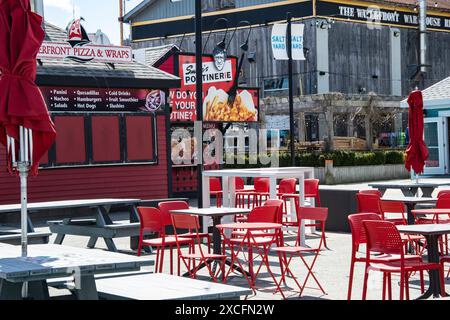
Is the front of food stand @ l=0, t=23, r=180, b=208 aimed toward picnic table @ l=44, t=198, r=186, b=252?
yes

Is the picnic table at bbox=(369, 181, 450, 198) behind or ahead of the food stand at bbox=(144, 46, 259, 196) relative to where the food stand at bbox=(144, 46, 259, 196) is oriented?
ahead

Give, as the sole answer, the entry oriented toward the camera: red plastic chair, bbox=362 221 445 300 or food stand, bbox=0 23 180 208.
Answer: the food stand

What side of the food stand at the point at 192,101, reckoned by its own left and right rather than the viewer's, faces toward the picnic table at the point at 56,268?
front

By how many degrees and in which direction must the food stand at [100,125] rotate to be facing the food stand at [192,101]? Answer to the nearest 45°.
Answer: approximately 135° to its left

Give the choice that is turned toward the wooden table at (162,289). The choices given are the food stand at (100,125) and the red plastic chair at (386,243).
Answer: the food stand

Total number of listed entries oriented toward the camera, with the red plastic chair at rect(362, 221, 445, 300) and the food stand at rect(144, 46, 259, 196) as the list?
1

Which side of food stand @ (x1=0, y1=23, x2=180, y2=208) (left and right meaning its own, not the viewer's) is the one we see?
front

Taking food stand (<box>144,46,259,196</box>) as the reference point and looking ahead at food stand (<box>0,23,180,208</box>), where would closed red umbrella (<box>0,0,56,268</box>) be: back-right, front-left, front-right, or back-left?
front-left

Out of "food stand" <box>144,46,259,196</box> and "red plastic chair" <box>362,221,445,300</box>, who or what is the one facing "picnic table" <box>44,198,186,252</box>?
the food stand

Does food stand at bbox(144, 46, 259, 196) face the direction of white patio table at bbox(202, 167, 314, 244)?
yes

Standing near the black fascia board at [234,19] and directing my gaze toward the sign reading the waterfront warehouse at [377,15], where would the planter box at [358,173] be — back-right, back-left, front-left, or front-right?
front-right

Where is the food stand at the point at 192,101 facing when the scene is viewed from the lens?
facing the viewer

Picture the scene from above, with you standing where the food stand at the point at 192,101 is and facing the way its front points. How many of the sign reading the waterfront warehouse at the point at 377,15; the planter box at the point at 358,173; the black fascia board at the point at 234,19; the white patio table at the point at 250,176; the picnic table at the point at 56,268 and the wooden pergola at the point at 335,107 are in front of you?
2

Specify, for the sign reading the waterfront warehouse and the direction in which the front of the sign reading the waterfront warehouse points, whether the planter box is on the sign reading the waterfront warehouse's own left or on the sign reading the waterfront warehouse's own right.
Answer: on the sign reading the waterfront warehouse's own right
